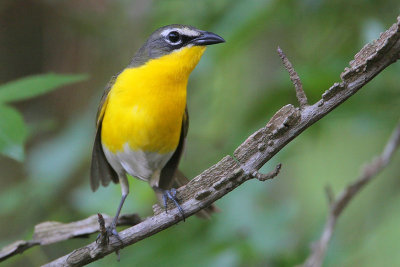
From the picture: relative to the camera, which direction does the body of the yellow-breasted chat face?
toward the camera

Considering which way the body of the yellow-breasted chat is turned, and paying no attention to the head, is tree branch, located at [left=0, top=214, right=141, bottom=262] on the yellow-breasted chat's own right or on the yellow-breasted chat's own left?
on the yellow-breasted chat's own right
